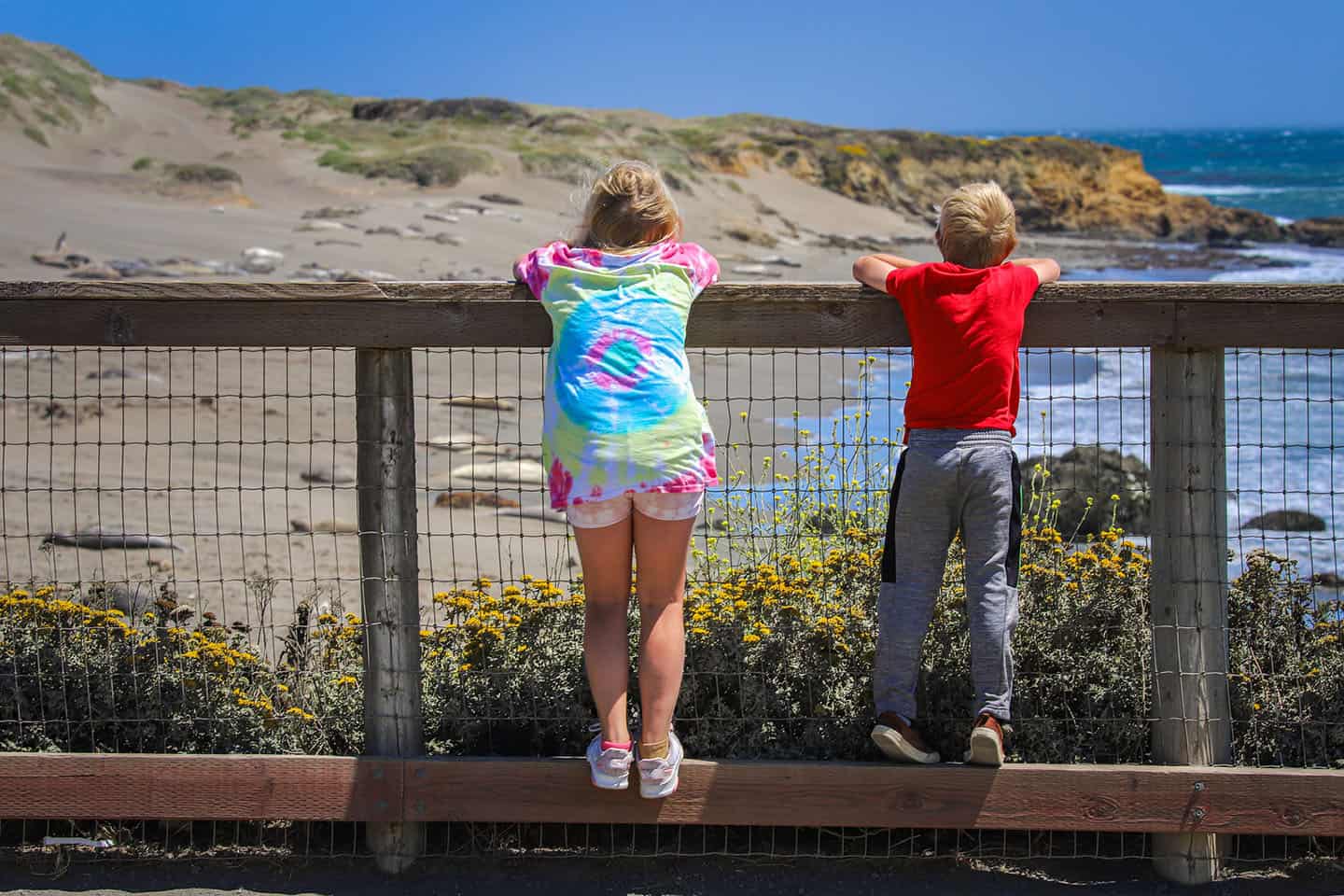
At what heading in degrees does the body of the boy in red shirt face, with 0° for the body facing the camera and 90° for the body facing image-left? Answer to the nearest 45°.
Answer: approximately 180°

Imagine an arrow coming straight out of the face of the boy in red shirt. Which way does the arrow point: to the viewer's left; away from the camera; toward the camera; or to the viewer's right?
away from the camera

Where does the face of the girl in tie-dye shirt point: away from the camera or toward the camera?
away from the camera

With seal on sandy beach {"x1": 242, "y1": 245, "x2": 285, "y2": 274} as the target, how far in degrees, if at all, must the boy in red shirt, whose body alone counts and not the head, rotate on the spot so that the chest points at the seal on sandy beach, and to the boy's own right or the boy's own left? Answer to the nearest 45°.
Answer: approximately 45° to the boy's own left

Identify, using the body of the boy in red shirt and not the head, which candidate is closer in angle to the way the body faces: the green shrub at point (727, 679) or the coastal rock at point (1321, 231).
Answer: the coastal rock

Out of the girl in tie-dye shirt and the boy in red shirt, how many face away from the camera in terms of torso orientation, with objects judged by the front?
2

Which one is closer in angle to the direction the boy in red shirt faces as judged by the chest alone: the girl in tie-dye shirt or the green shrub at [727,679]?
the green shrub

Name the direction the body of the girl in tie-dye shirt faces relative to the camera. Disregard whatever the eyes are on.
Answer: away from the camera

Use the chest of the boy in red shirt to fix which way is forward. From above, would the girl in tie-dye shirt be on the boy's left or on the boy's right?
on the boy's left
